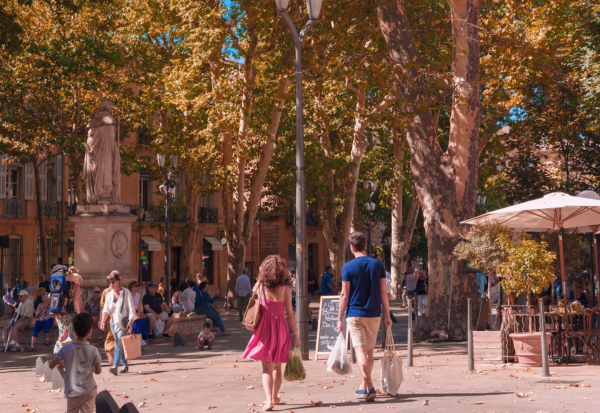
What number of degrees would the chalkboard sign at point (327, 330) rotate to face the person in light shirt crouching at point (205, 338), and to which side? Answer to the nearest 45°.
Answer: approximately 135° to its right

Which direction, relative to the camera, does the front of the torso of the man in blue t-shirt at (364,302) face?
away from the camera

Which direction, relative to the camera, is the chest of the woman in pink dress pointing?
away from the camera

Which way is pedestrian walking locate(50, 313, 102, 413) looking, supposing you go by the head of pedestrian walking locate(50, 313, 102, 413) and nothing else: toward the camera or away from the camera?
away from the camera

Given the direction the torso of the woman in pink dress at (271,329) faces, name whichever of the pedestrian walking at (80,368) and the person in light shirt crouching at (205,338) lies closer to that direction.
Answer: the person in light shirt crouching

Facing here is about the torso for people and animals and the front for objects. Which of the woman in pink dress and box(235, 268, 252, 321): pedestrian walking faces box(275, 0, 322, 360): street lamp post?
the woman in pink dress

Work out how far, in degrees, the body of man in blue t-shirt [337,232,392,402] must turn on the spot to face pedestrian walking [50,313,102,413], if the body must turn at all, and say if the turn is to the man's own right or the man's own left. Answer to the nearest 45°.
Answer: approximately 135° to the man's own left
